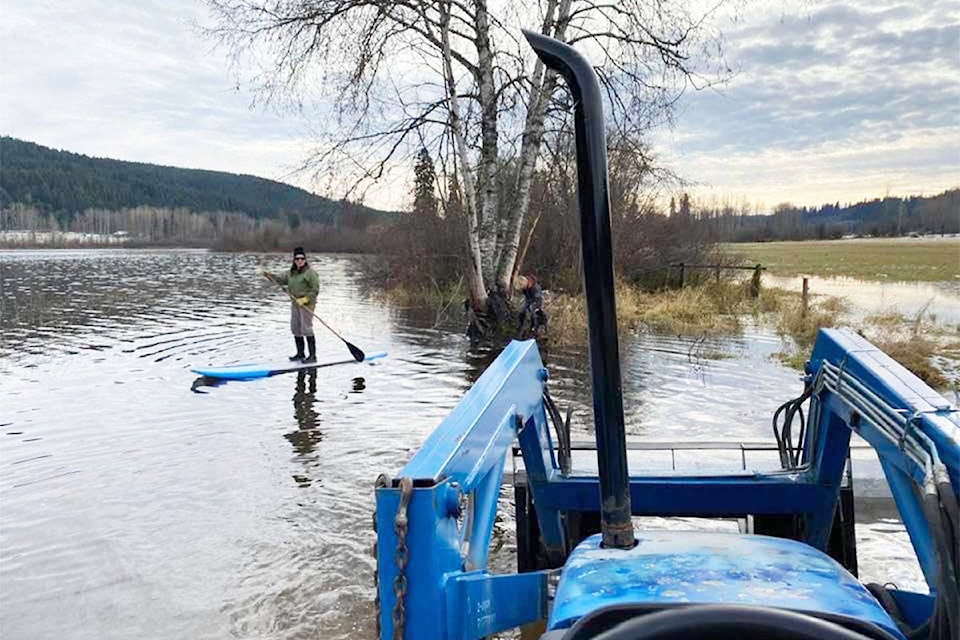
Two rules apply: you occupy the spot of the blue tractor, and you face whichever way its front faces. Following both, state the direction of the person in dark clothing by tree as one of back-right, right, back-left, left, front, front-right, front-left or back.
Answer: front

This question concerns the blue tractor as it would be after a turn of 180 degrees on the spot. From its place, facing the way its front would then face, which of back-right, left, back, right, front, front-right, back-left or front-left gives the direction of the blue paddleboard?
back-right

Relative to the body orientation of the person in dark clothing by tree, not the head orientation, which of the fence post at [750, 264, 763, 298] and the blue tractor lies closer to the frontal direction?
the blue tractor

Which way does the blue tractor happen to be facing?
away from the camera

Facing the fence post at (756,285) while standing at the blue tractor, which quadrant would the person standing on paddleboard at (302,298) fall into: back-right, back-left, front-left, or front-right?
front-left

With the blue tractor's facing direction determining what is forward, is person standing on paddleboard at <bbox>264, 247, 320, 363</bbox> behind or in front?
in front

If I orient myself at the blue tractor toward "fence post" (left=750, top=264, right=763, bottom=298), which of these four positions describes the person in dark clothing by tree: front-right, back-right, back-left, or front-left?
front-left

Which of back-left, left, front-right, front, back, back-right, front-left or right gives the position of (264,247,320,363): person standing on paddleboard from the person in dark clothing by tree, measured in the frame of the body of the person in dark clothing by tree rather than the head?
front

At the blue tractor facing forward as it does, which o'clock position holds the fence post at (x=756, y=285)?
The fence post is roughly at 12 o'clock from the blue tractor.
